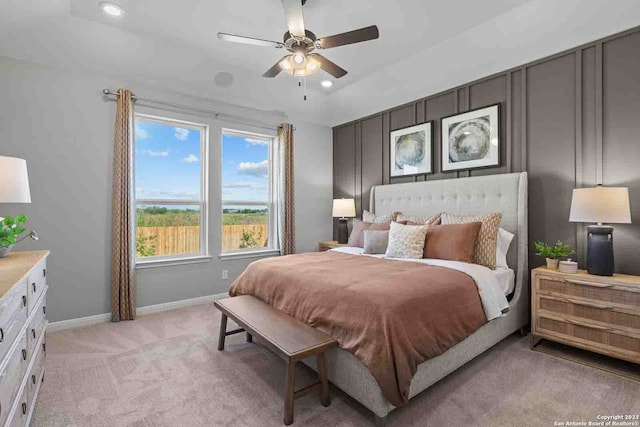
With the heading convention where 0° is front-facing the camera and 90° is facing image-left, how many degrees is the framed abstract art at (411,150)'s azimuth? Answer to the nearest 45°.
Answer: approximately 45°

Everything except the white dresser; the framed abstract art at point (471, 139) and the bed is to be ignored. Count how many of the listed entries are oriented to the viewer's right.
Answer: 1

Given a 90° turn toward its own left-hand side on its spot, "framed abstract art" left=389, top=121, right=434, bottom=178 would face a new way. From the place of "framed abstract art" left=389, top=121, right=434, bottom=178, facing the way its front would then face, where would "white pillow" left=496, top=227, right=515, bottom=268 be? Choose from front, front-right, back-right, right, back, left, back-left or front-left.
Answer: front

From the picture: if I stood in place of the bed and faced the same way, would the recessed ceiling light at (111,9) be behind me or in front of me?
in front

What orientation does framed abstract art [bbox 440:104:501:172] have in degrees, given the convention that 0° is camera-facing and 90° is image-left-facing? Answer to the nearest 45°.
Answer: approximately 45°

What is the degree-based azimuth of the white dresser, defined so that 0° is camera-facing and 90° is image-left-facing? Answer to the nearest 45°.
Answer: approximately 270°

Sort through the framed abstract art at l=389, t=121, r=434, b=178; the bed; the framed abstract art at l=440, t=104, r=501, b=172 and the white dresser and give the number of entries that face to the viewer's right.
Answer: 1

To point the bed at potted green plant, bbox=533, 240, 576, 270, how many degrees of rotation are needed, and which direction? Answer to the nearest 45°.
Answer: approximately 135° to its left
